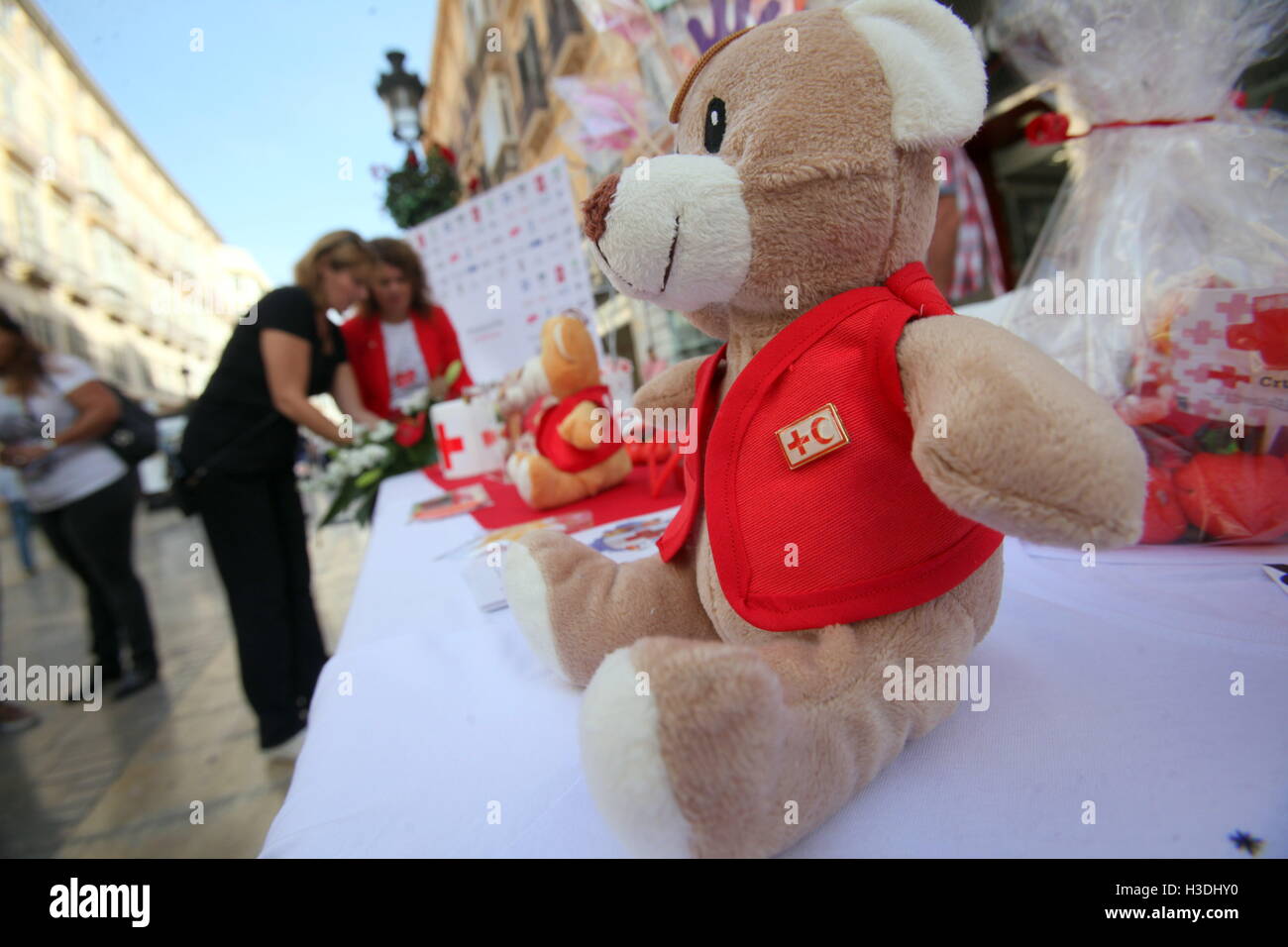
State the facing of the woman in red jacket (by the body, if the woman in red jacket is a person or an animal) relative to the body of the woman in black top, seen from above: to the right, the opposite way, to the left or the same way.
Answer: to the right

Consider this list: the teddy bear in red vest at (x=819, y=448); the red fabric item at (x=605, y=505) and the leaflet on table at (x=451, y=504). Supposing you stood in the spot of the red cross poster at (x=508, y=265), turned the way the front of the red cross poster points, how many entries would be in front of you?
3

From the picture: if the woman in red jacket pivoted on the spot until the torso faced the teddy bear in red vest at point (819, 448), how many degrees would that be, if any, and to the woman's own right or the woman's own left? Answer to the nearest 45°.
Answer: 0° — they already face it

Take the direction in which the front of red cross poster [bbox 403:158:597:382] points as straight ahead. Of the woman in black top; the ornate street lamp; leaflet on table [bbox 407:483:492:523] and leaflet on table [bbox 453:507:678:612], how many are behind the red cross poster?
1

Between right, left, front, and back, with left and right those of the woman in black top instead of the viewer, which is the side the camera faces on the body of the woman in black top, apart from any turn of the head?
right

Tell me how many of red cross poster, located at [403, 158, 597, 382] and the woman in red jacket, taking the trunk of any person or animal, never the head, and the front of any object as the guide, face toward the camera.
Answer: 2

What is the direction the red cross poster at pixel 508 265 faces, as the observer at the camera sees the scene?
facing the viewer
